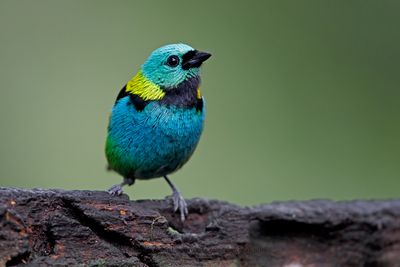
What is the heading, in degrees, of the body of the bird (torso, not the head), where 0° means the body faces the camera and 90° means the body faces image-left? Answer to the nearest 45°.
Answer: approximately 315°
